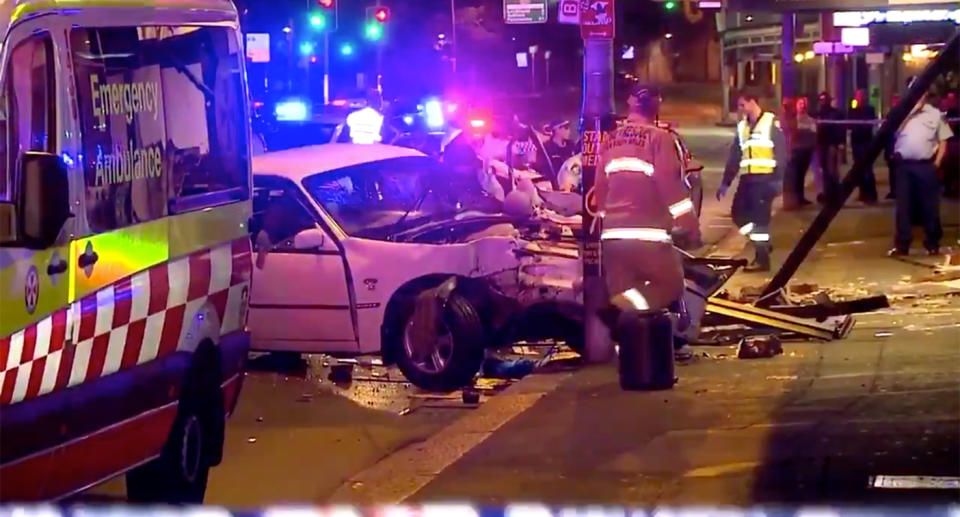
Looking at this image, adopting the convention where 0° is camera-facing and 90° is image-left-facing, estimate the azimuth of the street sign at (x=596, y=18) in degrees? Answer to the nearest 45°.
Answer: approximately 0°

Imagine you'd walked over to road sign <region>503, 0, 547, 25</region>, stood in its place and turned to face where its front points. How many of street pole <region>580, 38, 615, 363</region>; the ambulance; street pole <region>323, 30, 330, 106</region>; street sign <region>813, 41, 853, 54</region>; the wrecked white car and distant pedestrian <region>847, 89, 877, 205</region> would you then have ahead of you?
3

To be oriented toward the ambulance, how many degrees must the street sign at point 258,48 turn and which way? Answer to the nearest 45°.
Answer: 0° — it already faces it

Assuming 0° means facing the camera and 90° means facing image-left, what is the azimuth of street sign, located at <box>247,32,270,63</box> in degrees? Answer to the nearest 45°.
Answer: approximately 0°

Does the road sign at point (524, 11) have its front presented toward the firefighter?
yes

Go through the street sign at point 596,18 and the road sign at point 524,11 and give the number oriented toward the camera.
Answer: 2

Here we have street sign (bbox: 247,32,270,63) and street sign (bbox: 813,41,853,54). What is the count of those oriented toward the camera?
2

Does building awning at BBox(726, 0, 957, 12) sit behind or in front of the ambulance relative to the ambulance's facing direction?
behind
